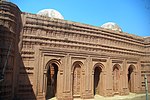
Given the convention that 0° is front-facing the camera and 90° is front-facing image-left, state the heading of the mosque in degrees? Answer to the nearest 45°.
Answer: approximately 315°
